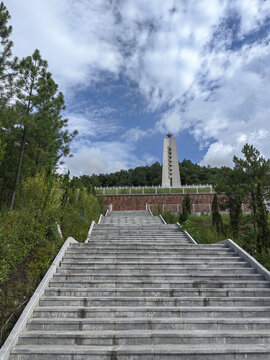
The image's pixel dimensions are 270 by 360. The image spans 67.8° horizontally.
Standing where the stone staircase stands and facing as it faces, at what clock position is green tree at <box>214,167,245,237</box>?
The green tree is roughly at 7 o'clock from the stone staircase.

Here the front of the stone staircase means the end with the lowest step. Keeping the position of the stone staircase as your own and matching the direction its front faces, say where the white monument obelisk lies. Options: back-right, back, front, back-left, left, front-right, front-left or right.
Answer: back

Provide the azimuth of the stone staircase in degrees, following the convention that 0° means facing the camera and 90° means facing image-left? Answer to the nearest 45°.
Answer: approximately 0°

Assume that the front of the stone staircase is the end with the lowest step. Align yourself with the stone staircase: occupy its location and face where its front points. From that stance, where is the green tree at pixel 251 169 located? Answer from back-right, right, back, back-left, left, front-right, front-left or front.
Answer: back-left

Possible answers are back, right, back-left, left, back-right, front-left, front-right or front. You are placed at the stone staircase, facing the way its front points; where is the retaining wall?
back
